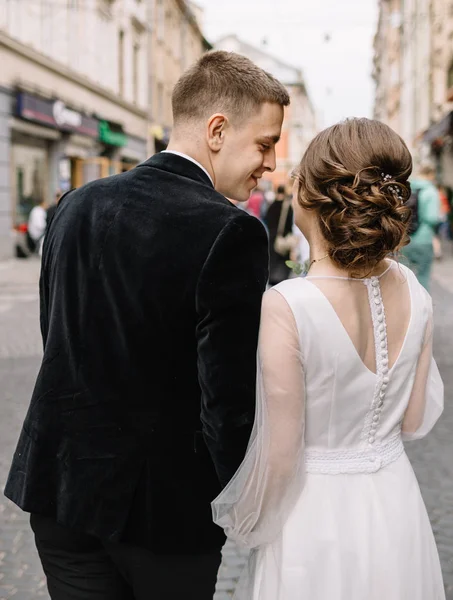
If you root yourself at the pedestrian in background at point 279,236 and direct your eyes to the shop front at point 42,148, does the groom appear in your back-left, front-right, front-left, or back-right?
back-left

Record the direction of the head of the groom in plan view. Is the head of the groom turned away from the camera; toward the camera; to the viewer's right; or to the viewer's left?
to the viewer's right

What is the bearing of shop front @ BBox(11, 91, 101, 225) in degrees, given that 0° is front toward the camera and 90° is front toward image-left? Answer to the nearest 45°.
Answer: approximately 315°

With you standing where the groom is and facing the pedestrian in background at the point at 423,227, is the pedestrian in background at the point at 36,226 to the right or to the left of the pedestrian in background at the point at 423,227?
left

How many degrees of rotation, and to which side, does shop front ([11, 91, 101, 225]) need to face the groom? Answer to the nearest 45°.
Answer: approximately 45° to its right
